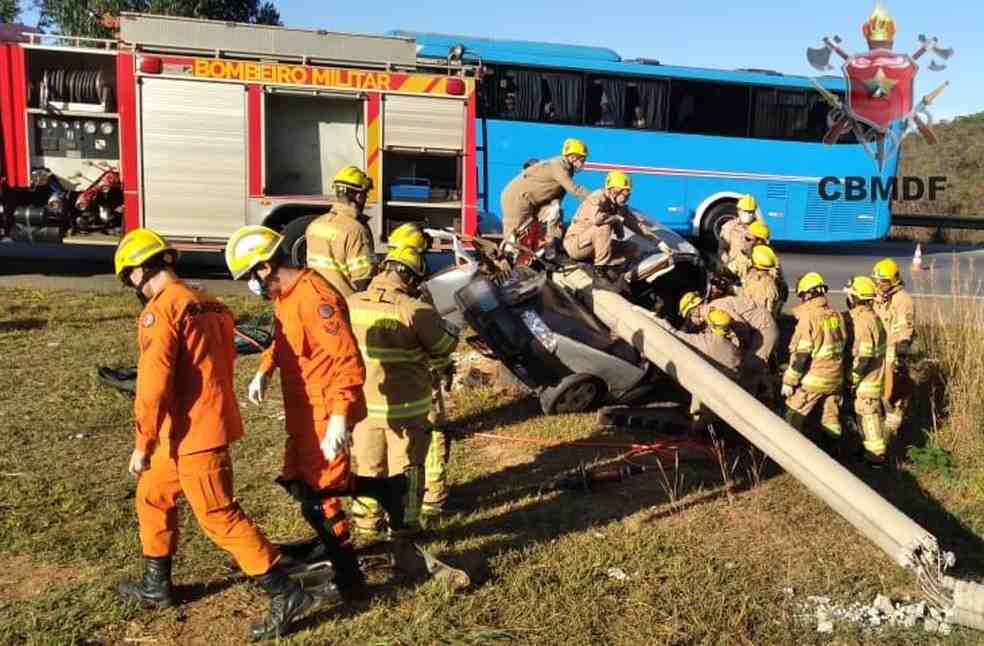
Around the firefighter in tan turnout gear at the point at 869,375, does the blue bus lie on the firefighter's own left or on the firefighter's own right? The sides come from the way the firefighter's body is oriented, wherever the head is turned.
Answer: on the firefighter's own right

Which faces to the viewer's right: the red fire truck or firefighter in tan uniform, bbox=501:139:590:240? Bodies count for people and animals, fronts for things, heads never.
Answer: the firefighter in tan uniform

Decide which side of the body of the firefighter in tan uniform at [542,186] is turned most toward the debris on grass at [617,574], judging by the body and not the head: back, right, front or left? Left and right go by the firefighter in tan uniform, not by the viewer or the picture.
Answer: right

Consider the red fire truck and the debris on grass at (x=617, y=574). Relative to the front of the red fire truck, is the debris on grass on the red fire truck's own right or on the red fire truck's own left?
on the red fire truck's own left

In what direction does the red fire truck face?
to the viewer's left

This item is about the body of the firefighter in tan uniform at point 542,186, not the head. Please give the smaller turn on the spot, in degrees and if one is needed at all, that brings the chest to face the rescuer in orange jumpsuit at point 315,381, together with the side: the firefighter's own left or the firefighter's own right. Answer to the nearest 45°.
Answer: approximately 90° to the firefighter's own right

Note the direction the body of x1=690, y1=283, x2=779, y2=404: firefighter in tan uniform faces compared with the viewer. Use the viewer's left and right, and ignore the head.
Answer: facing to the left of the viewer

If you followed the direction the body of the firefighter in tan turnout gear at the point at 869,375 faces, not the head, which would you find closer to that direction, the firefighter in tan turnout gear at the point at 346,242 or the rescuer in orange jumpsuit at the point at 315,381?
the firefighter in tan turnout gear

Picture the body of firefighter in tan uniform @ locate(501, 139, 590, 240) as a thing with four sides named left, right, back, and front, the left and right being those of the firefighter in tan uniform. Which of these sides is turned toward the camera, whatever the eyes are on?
right

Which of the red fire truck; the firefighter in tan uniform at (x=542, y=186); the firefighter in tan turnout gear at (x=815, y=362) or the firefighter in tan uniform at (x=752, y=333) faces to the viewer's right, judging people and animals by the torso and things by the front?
the firefighter in tan uniform at (x=542, y=186)

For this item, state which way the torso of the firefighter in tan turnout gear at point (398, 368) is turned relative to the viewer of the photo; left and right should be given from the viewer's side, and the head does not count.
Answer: facing away from the viewer and to the right of the viewer
